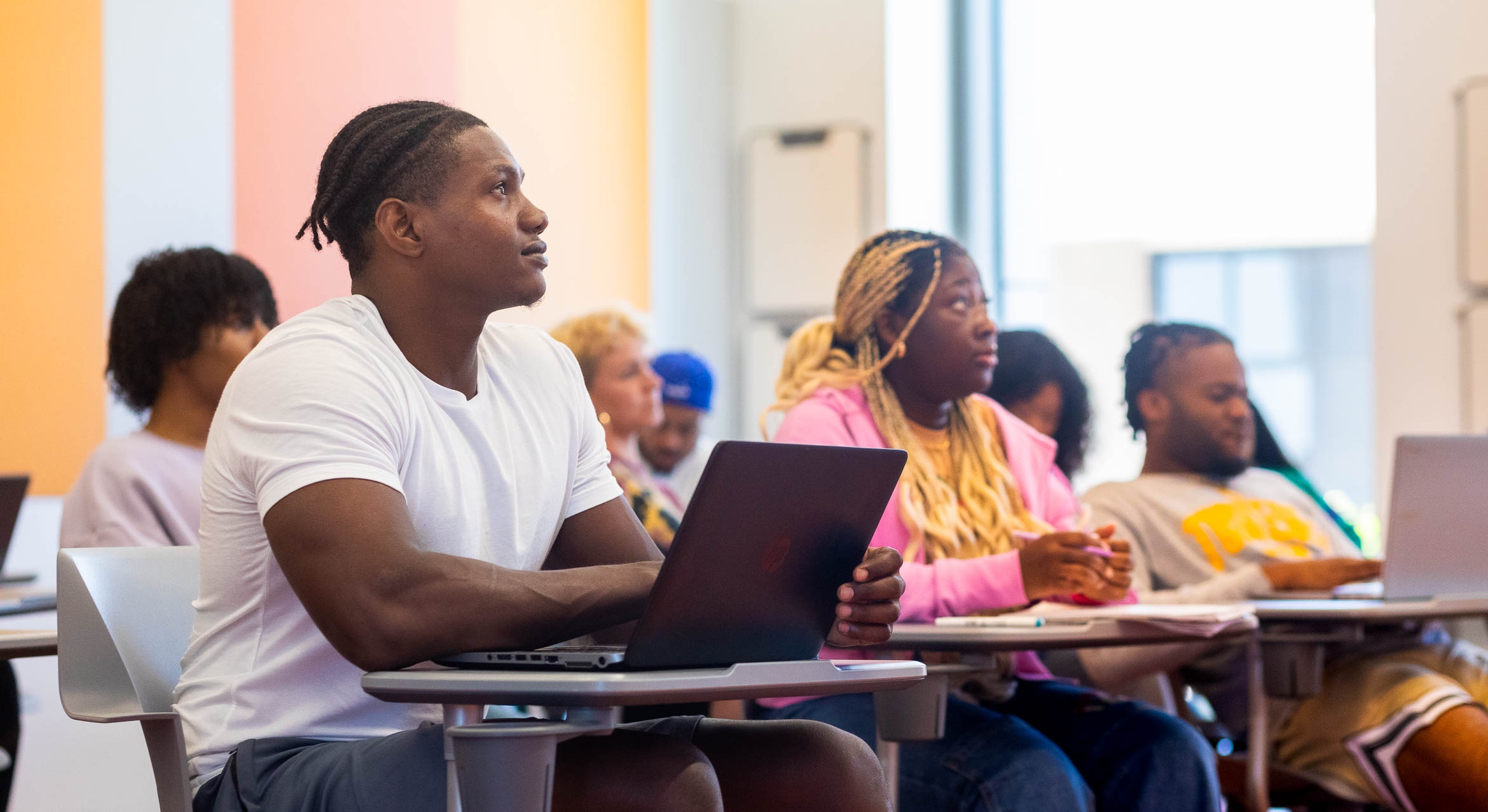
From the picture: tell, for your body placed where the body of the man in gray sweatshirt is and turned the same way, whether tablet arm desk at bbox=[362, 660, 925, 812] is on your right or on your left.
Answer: on your right

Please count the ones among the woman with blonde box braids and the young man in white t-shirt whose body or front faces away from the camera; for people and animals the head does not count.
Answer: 0

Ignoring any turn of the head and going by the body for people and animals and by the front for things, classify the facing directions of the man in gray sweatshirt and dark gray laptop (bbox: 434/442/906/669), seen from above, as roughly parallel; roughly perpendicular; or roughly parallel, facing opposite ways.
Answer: roughly parallel, facing opposite ways

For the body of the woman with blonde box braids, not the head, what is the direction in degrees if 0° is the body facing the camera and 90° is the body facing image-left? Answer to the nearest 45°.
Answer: approximately 315°

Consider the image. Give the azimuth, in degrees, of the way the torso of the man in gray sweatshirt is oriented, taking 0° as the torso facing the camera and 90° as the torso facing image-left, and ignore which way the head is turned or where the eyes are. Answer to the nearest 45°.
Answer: approximately 315°

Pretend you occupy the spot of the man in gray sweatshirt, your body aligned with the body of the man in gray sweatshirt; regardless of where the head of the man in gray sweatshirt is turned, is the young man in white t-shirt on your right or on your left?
on your right

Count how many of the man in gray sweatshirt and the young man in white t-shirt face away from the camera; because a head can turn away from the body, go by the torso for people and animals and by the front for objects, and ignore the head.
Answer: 0

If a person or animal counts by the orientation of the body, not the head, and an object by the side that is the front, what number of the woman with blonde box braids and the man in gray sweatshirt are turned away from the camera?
0

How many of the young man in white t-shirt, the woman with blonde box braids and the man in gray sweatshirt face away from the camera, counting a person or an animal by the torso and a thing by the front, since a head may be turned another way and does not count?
0

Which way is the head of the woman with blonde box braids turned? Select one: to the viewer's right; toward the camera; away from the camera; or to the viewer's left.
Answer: to the viewer's right

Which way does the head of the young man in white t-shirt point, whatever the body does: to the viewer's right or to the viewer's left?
to the viewer's right
